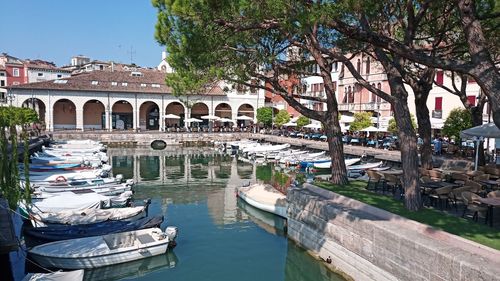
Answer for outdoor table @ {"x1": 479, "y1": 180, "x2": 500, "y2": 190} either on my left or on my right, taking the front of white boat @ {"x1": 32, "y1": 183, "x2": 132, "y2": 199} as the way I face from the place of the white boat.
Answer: on my left

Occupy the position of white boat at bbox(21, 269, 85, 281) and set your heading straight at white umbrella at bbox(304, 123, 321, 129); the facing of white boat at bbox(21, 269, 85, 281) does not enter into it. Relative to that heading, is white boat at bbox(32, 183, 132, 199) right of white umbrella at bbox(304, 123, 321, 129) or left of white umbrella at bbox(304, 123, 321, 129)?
left
